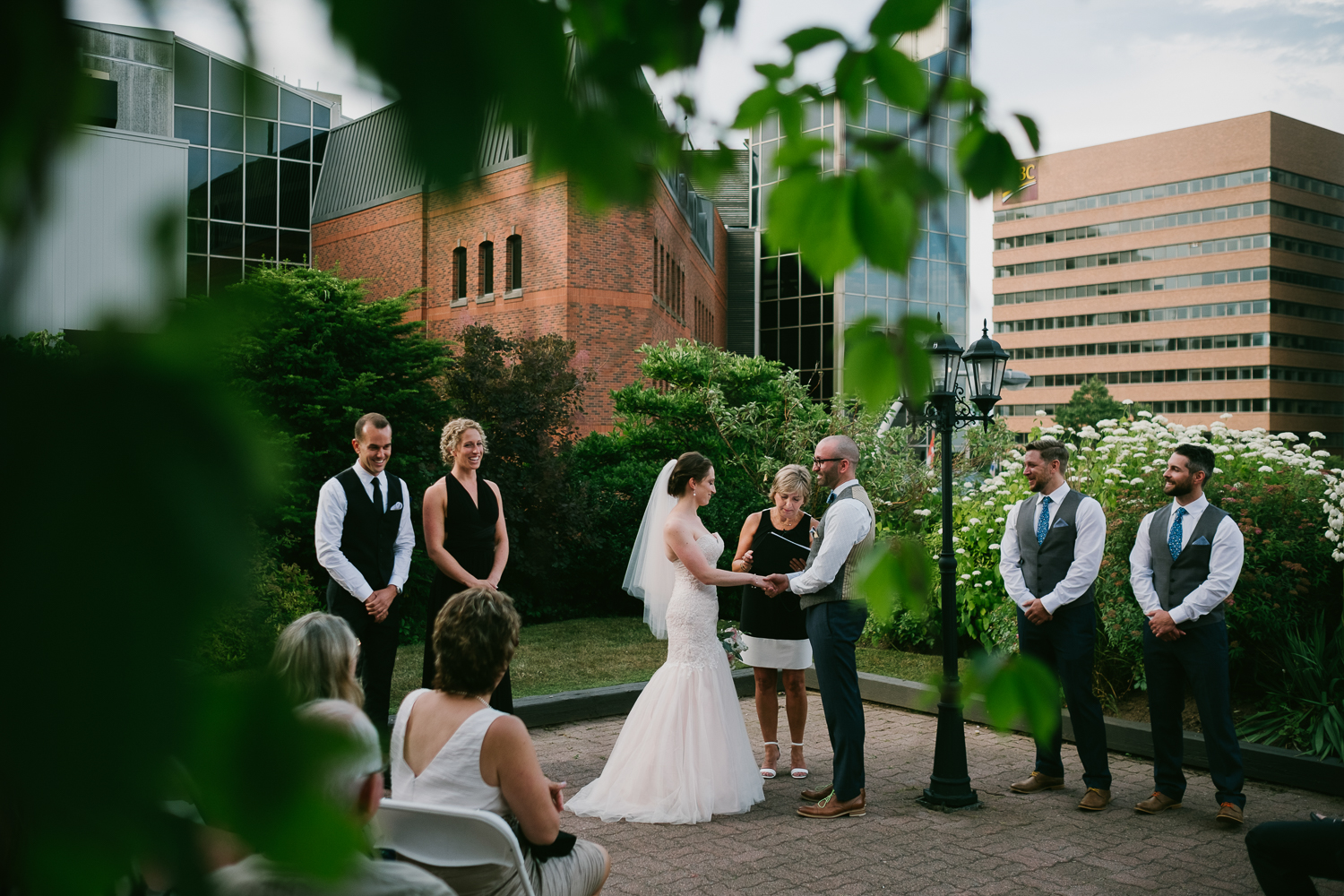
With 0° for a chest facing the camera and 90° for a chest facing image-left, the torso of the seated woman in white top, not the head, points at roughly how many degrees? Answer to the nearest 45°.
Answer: approximately 225°

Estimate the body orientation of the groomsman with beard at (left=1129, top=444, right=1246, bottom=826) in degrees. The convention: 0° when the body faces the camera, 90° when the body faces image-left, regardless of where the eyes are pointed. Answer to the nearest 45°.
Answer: approximately 45°

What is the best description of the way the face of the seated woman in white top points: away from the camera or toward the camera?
away from the camera

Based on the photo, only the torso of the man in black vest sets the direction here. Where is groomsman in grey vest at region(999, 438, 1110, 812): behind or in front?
in front

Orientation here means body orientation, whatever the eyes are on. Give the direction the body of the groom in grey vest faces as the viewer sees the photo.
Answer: to the viewer's left

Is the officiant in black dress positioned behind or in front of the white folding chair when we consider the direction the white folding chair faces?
in front

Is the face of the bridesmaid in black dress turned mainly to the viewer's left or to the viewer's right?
to the viewer's right

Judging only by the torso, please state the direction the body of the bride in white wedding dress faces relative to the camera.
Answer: to the viewer's right

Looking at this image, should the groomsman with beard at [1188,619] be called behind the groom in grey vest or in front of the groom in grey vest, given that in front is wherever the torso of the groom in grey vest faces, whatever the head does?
behind

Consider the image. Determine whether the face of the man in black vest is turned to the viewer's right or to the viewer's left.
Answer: to the viewer's right

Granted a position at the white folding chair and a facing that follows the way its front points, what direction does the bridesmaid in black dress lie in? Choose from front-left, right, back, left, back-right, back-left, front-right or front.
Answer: front-left

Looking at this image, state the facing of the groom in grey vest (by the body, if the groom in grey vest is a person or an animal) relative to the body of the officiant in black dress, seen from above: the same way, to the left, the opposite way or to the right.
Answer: to the right
